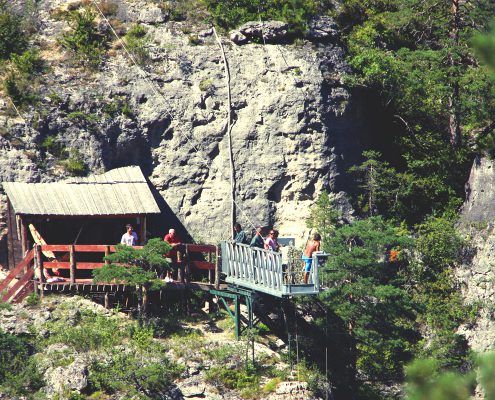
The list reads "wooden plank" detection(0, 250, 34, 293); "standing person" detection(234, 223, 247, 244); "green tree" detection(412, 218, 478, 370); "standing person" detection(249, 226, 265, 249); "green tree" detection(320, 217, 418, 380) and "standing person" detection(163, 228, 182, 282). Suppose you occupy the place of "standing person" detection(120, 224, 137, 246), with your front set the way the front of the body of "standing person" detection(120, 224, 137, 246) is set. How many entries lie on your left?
5

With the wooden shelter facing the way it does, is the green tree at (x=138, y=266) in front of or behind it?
in front

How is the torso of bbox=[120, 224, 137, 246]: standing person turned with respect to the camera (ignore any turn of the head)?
toward the camera

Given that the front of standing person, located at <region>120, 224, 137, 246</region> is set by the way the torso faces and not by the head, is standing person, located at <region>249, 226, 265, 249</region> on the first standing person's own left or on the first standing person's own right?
on the first standing person's own left

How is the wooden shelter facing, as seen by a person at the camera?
facing the viewer

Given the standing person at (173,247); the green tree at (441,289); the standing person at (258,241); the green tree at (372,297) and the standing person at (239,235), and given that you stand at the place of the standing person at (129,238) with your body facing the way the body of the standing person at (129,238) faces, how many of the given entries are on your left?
5

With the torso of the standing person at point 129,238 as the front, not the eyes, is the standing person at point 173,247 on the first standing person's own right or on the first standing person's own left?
on the first standing person's own left

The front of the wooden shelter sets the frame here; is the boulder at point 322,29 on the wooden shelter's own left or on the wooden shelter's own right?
on the wooden shelter's own left

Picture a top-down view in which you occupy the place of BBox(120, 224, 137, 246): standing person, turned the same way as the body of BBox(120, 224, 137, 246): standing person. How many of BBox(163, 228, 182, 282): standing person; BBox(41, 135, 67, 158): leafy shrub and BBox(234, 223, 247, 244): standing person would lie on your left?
2
